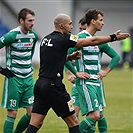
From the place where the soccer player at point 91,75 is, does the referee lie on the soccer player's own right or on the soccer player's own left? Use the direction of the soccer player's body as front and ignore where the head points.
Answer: on the soccer player's own right

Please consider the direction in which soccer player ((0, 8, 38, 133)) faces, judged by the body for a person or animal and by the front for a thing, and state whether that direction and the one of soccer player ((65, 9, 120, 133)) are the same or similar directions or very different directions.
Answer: same or similar directions

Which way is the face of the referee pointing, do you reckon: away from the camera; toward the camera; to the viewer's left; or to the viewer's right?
to the viewer's right

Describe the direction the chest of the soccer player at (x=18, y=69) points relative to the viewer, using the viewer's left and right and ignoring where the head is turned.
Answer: facing the viewer and to the right of the viewer

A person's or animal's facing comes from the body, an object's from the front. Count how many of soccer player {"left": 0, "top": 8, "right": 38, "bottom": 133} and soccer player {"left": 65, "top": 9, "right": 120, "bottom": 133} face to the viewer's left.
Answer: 0
